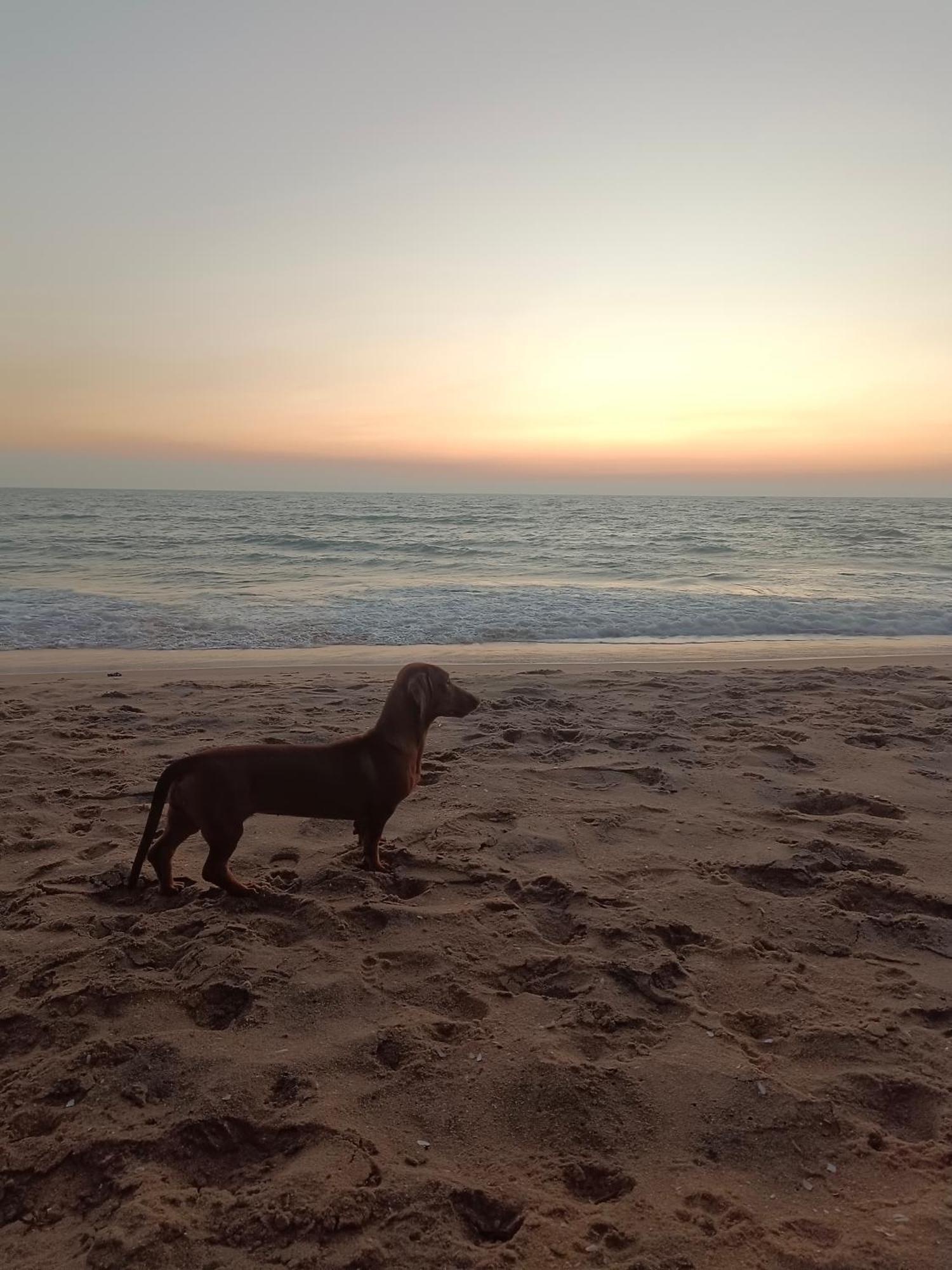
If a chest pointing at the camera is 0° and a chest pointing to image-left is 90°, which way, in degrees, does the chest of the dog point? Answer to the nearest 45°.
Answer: approximately 270°
